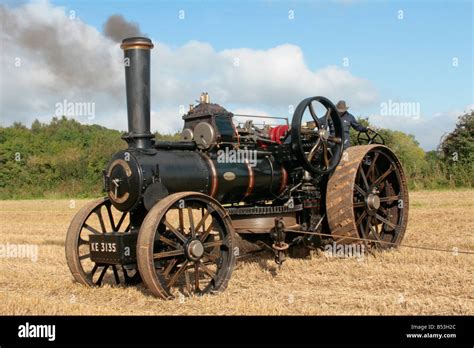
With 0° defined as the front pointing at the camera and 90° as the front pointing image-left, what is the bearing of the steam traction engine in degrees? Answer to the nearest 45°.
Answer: approximately 45°
